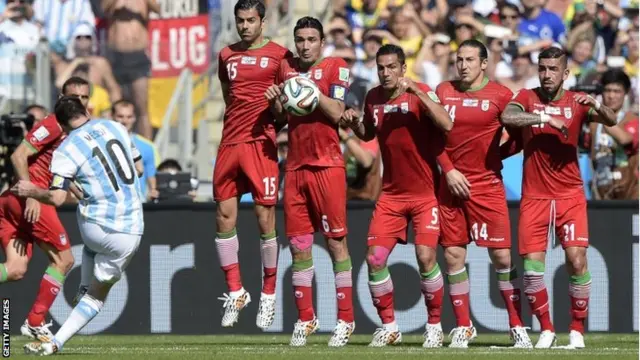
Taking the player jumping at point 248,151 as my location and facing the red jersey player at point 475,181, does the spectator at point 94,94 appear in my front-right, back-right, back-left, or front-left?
back-left

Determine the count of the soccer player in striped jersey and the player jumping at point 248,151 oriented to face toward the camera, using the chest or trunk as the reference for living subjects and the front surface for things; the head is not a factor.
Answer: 1

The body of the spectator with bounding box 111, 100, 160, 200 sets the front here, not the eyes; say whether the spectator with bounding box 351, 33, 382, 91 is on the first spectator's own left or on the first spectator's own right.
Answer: on the first spectator's own left

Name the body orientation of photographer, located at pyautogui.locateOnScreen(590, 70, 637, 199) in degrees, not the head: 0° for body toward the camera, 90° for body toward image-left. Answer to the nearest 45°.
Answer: approximately 45°

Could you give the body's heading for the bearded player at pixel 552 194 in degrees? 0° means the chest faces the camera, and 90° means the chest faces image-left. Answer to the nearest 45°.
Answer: approximately 0°

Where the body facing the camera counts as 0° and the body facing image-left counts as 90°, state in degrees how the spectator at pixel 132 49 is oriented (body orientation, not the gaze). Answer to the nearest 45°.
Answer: approximately 0°

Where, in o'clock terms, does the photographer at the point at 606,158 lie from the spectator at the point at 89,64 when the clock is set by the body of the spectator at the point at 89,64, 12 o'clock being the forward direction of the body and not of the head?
the photographer at the point at 606,158 is roughly at 10 o'clock from the spectator at the point at 89,64.
